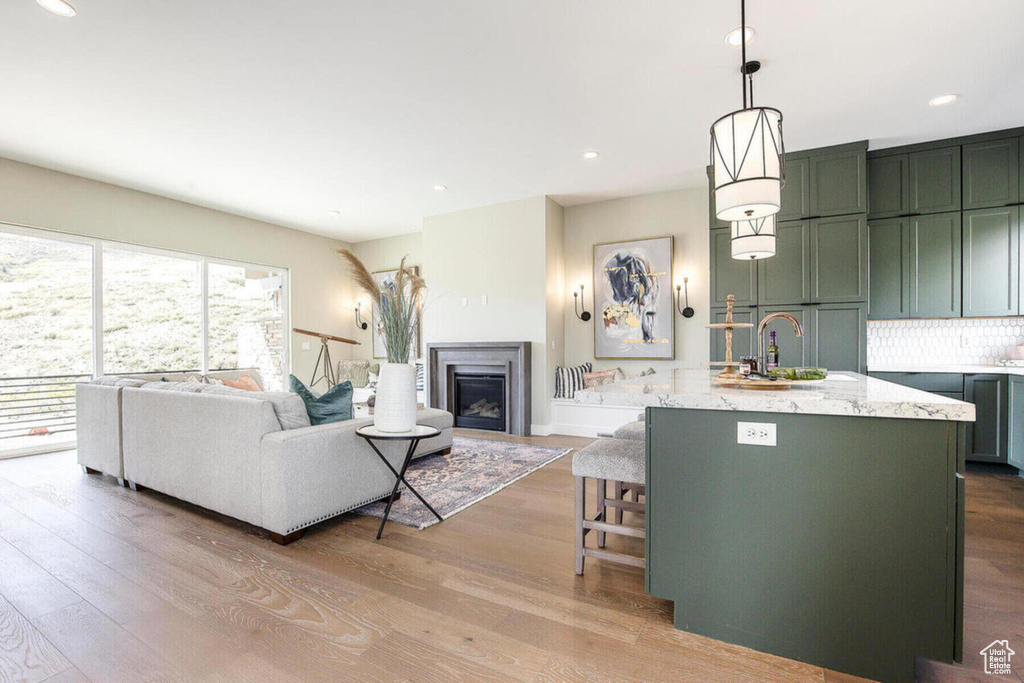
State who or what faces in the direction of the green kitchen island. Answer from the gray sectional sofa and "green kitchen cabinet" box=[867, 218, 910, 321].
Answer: the green kitchen cabinet

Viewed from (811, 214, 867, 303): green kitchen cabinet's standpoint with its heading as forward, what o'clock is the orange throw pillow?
The orange throw pillow is roughly at 2 o'clock from the green kitchen cabinet.

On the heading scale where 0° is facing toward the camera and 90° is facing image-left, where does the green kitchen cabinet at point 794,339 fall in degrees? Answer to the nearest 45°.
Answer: approximately 0°

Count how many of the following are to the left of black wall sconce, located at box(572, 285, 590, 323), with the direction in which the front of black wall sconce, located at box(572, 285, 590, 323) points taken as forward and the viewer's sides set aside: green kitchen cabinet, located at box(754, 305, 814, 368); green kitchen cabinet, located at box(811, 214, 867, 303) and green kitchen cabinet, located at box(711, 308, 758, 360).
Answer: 3

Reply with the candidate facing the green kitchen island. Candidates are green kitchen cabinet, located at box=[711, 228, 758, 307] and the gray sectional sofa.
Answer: the green kitchen cabinet

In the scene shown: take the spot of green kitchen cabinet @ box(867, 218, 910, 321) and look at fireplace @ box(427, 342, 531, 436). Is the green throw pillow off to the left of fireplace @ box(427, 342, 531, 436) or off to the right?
left

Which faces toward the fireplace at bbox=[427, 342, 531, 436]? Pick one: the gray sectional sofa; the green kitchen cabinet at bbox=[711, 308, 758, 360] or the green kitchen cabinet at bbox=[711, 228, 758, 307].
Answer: the gray sectional sofa

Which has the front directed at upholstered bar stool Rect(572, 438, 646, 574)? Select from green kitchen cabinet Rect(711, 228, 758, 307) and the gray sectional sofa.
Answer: the green kitchen cabinet

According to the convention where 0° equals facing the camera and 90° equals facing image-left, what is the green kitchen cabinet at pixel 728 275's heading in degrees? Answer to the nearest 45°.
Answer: approximately 0°

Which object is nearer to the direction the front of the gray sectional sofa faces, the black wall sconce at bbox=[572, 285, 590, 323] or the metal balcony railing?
the black wall sconce

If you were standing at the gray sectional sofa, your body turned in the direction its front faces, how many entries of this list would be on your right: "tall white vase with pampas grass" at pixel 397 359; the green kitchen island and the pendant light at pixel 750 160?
3
